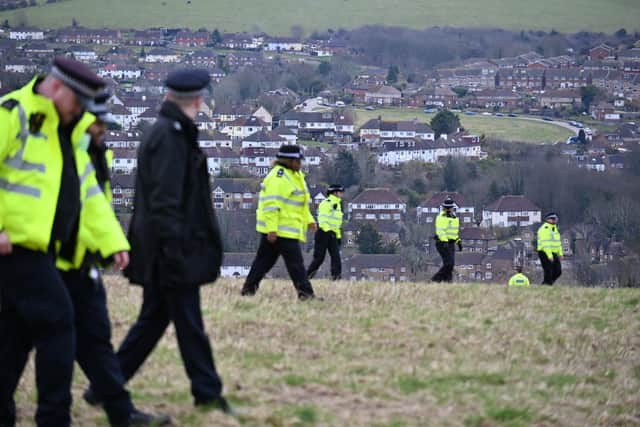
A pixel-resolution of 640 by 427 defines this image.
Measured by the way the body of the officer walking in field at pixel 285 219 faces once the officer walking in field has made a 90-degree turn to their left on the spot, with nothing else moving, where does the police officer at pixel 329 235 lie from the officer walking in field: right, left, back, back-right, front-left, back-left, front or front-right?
front

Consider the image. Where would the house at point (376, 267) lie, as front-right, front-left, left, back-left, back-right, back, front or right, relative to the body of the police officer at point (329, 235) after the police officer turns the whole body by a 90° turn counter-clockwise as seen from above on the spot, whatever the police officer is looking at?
front

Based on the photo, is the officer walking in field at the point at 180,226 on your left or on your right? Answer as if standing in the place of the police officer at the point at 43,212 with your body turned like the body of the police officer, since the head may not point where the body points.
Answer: on your left

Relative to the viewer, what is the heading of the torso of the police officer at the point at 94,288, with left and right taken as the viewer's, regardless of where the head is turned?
facing to the right of the viewer

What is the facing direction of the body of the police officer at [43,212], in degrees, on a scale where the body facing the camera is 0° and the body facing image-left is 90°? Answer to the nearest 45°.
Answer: approximately 315°
